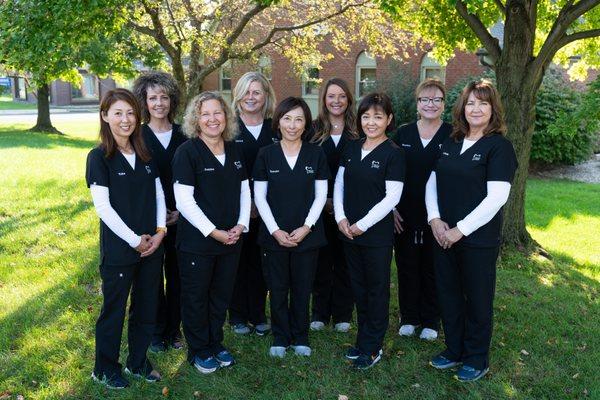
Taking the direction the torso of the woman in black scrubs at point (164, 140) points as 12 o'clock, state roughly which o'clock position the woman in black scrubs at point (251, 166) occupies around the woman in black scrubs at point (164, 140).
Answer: the woman in black scrubs at point (251, 166) is roughly at 10 o'clock from the woman in black scrubs at point (164, 140).

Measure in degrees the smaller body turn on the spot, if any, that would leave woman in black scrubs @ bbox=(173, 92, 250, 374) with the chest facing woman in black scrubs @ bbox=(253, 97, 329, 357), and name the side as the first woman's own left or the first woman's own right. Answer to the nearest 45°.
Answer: approximately 45° to the first woman's own left

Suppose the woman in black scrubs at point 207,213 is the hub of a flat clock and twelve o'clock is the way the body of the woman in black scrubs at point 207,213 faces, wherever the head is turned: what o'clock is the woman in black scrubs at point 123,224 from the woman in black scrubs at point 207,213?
the woman in black scrubs at point 123,224 is roughly at 4 o'clock from the woman in black scrubs at point 207,213.

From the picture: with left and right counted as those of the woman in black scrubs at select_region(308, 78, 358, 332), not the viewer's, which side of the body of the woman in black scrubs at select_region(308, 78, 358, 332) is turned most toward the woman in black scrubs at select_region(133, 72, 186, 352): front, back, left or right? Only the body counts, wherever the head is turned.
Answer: right

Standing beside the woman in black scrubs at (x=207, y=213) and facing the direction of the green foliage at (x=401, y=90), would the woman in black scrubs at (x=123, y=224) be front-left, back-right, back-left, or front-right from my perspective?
back-left

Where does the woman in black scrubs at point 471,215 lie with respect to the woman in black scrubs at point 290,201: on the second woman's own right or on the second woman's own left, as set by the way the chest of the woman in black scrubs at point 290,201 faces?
on the second woman's own left

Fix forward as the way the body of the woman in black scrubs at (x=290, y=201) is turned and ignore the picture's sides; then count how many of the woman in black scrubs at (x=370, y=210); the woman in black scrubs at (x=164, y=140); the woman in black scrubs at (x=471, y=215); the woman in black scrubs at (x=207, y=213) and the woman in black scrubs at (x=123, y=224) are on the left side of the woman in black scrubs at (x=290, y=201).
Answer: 2
